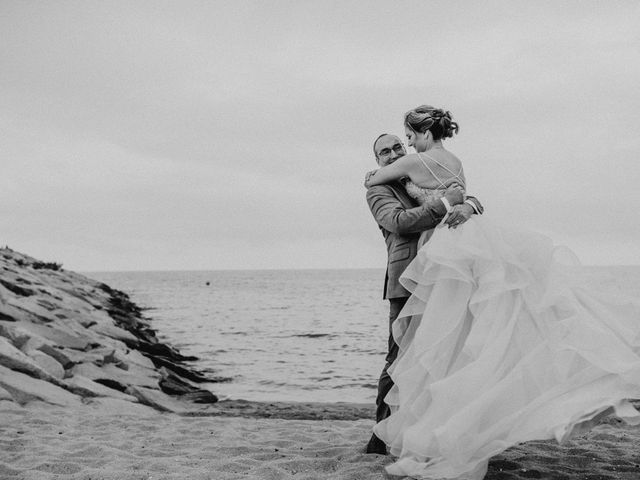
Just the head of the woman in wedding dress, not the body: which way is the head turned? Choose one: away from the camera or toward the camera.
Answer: away from the camera

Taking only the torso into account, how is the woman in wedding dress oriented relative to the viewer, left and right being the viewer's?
facing away from the viewer and to the left of the viewer

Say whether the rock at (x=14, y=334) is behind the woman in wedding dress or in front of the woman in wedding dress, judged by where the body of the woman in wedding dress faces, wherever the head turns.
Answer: in front

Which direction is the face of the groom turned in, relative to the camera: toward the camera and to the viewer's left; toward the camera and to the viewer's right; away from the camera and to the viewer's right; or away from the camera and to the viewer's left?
toward the camera and to the viewer's right

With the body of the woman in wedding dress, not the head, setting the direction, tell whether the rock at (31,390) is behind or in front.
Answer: in front
